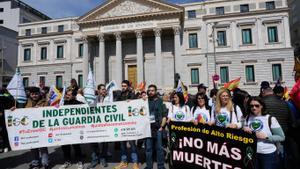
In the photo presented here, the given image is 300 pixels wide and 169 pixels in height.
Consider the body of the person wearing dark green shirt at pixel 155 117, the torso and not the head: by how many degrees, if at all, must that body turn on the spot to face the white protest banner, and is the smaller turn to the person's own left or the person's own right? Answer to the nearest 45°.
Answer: approximately 45° to the person's own right

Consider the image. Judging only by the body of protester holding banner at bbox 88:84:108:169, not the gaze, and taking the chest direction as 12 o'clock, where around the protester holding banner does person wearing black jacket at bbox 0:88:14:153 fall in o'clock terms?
The person wearing black jacket is roughly at 4 o'clock from the protester holding banner.

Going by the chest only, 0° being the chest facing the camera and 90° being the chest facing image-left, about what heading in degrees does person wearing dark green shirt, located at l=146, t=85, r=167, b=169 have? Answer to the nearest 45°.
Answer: approximately 45°

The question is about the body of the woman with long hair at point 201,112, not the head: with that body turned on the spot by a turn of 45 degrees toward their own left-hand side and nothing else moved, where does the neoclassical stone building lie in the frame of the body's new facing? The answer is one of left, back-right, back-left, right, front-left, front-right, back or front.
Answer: back-left

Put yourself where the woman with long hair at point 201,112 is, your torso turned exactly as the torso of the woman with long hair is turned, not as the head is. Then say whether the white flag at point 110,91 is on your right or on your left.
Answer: on your right

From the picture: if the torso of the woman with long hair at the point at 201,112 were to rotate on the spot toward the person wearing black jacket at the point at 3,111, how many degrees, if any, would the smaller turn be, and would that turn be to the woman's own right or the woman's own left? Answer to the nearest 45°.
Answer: approximately 90° to the woman's own right

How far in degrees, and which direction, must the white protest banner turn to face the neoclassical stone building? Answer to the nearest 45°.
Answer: approximately 135° to its left

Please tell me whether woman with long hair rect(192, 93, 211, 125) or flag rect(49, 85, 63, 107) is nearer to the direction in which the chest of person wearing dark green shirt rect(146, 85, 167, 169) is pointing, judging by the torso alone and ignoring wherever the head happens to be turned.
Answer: the flag

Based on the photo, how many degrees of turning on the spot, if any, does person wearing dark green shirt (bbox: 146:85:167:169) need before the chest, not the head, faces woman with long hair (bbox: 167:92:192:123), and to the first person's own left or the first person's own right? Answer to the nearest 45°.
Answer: approximately 90° to the first person's own left

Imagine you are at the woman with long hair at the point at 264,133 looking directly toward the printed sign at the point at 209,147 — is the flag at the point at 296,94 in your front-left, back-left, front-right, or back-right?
back-right

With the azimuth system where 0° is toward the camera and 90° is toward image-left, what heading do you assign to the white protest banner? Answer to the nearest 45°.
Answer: approximately 0°
